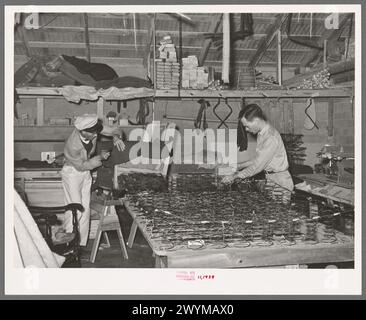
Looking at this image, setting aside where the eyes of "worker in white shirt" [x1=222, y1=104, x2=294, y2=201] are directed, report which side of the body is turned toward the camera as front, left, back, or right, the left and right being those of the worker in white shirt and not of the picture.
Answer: left

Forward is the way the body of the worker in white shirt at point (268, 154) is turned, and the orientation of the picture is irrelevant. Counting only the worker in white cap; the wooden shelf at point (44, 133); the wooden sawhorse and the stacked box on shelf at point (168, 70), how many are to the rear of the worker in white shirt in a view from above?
0

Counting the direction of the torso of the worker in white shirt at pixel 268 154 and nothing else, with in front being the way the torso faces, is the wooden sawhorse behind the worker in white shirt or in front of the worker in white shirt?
in front

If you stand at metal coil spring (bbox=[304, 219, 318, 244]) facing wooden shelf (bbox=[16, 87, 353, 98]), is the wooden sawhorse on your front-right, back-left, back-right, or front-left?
front-left

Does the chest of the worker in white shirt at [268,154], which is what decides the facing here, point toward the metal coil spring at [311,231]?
no

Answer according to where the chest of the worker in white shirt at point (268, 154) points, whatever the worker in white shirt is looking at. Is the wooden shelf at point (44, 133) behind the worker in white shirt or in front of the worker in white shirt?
in front
